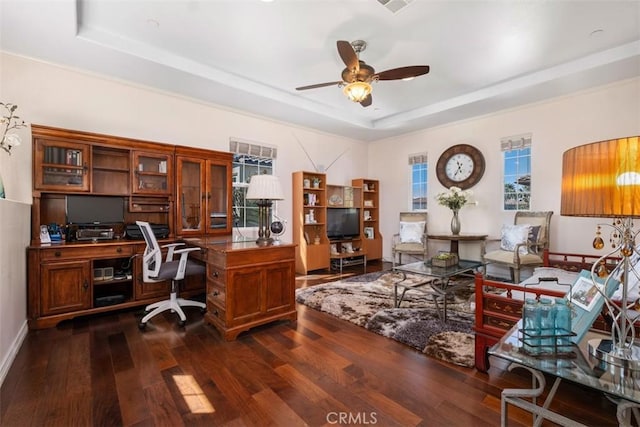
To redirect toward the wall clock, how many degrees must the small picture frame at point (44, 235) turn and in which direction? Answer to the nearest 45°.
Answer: approximately 90° to its left

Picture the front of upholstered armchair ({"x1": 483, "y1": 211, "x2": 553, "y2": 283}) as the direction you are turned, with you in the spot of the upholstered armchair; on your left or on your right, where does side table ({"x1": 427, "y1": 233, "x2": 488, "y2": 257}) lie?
on your right

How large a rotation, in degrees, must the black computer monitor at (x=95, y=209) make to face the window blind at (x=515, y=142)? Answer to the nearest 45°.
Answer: approximately 45° to its left

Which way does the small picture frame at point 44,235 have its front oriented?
toward the camera

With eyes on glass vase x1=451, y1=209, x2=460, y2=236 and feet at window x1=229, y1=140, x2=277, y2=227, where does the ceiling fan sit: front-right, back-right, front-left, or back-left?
front-right

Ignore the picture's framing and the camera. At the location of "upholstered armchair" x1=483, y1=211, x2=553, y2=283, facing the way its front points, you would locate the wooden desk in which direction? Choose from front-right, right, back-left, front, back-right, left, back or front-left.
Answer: front

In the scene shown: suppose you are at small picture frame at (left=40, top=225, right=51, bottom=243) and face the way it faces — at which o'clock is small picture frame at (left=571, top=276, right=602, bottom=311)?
small picture frame at (left=571, top=276, right=602, bottom=311) is roughly at 11 o'clock from small picture frame at (left=40, top=225, right=51, bottom=243).

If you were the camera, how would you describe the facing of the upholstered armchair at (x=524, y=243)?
facing the viewer and to the left of the viewer

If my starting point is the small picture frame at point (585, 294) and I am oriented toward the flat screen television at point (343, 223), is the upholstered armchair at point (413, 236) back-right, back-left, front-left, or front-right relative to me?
front-right

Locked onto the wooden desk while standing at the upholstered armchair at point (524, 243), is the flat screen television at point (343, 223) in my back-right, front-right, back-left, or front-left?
front-right

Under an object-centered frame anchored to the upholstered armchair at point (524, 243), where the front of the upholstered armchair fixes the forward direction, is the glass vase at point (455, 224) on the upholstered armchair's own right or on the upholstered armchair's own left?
on the upholstered armchair's own right

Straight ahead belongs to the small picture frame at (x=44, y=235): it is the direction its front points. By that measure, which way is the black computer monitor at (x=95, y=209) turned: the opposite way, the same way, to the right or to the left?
the same way

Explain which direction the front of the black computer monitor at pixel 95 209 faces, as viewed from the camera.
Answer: facing the viewer

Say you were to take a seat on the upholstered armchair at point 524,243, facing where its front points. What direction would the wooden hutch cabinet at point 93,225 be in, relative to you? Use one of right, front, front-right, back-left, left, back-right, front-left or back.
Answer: front

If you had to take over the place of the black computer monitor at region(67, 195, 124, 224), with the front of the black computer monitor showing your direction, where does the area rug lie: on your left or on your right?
on your left

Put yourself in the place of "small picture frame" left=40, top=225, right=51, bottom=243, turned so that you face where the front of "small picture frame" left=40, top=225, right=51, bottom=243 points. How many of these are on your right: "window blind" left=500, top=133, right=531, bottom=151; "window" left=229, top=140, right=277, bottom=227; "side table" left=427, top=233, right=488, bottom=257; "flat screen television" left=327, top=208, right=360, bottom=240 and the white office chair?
0

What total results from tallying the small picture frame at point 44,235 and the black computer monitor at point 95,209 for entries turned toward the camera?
2

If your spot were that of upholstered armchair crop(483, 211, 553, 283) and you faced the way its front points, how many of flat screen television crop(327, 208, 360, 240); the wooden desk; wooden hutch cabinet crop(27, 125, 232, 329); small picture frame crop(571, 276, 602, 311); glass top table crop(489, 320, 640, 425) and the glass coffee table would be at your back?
0
